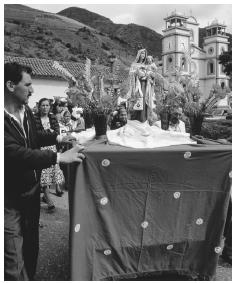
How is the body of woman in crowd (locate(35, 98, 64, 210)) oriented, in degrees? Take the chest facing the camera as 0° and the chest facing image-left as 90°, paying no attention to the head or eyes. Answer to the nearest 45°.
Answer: approximately 0°

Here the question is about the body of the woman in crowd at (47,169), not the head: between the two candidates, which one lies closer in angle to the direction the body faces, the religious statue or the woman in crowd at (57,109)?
the religious statue

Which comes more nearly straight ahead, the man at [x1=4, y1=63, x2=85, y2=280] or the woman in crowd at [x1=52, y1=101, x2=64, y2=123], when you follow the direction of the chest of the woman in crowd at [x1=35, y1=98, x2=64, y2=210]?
the man

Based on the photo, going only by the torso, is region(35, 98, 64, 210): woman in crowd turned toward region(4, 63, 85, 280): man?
yes

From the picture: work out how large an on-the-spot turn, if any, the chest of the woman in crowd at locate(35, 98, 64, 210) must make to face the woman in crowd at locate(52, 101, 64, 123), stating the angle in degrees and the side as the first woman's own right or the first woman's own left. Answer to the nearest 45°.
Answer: approximately 180°

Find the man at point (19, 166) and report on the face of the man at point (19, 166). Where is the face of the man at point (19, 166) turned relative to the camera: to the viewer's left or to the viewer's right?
to the viewer's right
